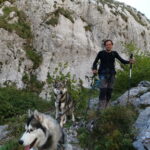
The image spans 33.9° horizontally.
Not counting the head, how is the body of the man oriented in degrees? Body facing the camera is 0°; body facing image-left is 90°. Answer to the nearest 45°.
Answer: approximately 0°

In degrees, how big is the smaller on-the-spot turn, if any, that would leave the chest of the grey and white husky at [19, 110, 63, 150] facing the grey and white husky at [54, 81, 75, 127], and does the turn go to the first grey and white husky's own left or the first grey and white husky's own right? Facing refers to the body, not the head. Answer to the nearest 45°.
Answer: approximately 135° to the first grey and white husky's own right

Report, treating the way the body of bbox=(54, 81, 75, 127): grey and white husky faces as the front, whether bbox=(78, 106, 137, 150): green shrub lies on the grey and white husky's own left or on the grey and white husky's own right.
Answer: on the grey and white husky's own left

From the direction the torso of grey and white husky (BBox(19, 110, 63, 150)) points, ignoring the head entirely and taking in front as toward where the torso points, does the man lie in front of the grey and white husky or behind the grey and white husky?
behind

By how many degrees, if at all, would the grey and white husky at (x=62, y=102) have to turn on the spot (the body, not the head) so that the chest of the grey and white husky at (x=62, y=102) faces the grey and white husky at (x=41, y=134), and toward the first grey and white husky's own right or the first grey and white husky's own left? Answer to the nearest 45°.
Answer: approximately 45° to the first grey and white husky's own left
